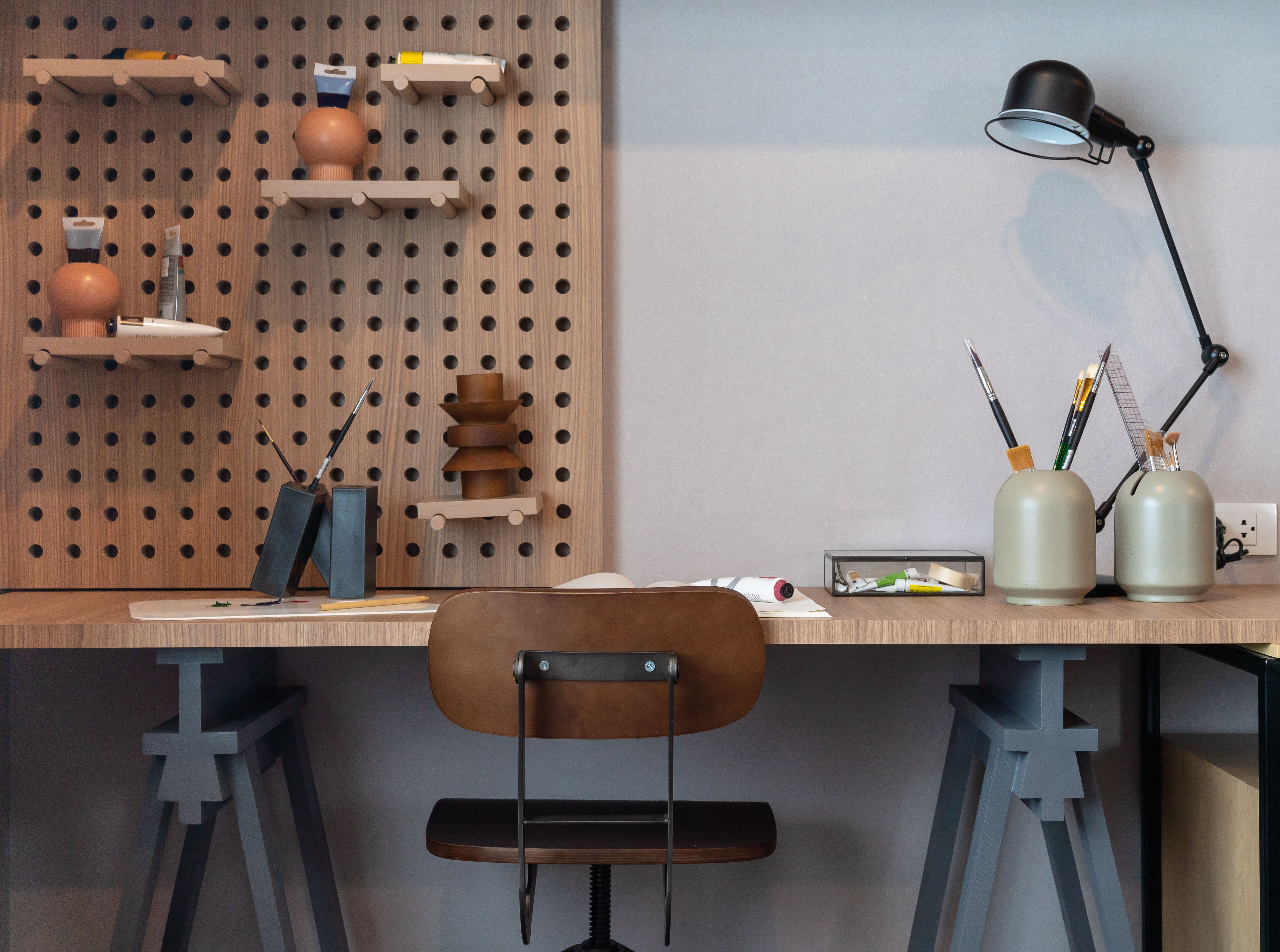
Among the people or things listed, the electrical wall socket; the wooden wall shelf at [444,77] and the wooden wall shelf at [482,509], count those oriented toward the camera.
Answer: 3

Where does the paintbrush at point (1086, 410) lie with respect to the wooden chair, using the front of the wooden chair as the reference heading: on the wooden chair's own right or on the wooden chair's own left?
on the wooden chair's own right

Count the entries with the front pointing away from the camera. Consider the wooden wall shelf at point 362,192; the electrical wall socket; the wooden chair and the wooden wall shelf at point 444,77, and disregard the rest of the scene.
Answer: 1

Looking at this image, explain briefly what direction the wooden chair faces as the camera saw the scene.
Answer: facing away from the viewer

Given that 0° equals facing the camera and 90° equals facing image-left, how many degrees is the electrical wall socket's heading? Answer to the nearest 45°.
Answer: approximately 0°

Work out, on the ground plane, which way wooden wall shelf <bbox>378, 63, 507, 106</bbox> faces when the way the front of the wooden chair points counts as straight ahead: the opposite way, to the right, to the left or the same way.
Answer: the opposite way

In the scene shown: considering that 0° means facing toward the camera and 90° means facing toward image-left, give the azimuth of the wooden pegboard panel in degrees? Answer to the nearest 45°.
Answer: approximately 0°

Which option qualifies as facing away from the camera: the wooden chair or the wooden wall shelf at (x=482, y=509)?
the wooden chair

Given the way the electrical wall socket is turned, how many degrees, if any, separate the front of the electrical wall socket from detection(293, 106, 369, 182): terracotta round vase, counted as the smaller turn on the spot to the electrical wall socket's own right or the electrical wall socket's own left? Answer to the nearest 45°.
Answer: approximately 45° to the electrical wall socket's own right

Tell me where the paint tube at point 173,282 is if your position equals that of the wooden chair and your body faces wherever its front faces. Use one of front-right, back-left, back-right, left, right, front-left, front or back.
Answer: front-left
